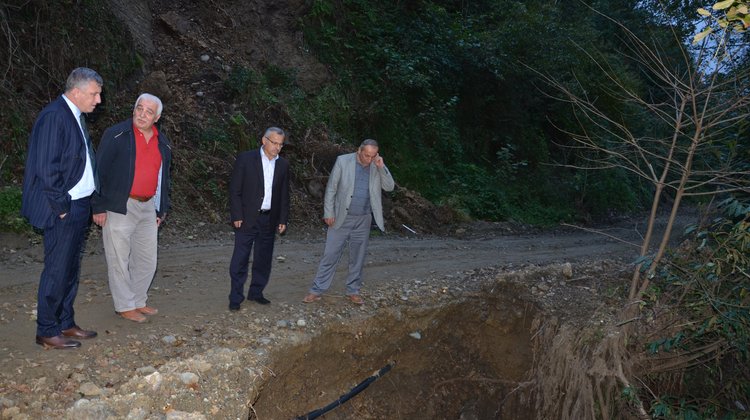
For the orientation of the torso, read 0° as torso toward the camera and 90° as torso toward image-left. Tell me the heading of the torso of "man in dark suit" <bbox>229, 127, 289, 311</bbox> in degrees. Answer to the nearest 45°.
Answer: approximately 315°

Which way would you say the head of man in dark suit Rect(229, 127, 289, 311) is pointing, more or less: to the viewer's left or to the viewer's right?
to the viewer's right

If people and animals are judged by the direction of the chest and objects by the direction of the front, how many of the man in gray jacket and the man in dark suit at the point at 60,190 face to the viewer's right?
1
